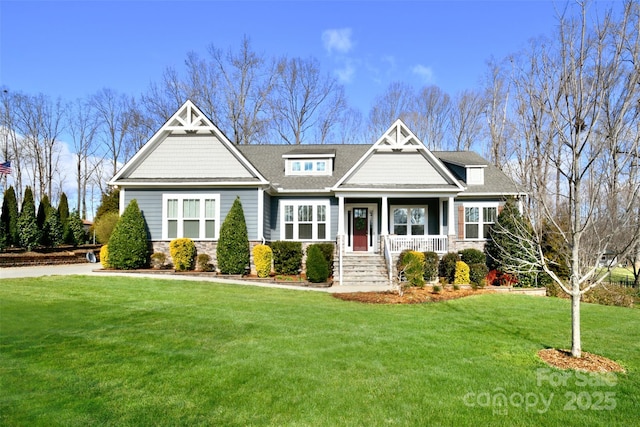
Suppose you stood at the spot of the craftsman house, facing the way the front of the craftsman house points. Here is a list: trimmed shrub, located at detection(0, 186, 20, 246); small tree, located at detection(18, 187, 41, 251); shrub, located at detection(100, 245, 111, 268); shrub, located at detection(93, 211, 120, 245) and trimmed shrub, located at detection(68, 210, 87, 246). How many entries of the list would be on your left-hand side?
0

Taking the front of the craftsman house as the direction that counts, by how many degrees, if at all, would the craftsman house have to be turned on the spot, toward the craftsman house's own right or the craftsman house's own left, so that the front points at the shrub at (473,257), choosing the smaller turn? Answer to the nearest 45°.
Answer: approximately 90° to the craftsman house's own left

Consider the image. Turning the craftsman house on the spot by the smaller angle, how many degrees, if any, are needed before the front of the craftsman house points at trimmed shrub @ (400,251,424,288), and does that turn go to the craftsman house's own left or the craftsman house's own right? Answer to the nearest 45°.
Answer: approximately 45° to the craftsman house's own left

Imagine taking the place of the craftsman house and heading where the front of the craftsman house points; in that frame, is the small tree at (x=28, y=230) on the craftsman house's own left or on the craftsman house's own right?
on the craftsman house's own right

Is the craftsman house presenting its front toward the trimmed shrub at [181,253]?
no

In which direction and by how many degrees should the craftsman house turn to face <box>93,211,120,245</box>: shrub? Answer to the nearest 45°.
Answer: approximately 135° to its right

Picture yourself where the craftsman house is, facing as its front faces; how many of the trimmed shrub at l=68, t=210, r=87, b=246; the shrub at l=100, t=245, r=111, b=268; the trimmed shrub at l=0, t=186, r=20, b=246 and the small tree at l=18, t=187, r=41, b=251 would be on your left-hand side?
0

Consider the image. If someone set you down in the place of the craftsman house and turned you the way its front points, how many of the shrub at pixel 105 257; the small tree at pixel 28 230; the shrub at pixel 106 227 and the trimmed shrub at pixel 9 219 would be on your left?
0

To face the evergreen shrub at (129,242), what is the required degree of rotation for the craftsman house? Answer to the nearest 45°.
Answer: approximately 90° to its right

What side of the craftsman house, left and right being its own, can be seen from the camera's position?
front

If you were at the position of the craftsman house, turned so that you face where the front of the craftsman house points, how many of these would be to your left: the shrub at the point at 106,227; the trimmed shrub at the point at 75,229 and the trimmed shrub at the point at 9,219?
0

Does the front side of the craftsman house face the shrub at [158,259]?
no

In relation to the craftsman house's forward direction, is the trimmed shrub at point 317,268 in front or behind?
in front

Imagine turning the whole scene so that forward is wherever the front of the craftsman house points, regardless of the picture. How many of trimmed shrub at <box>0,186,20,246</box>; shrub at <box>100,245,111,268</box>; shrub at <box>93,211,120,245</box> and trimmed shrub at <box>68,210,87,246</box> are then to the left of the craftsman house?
0
